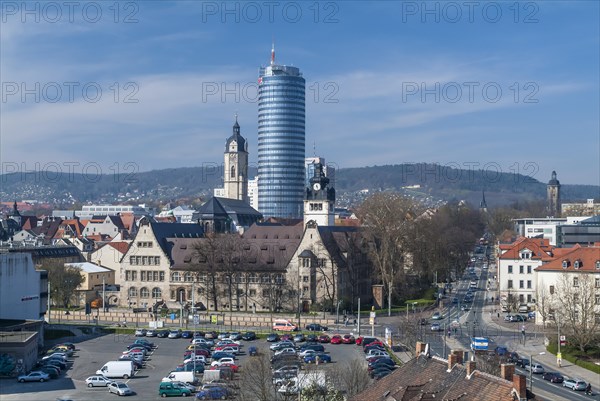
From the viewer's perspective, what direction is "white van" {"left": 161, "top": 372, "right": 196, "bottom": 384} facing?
to the viewer's left

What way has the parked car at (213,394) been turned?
to the viewer's left

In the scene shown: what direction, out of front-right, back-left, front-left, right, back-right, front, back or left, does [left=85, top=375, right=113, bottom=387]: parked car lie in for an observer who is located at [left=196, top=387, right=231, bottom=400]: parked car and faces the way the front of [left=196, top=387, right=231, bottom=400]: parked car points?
front-right

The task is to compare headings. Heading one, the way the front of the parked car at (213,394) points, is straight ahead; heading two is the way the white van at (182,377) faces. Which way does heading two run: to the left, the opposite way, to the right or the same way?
the same way

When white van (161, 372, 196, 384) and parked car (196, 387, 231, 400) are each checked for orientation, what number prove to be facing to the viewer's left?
2

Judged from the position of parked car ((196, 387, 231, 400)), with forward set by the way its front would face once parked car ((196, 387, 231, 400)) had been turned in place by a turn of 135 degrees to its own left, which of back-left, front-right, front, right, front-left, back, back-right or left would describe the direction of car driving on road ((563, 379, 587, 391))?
front-left

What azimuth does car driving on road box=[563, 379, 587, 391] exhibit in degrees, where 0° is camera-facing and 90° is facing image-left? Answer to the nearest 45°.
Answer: approximately 135°
